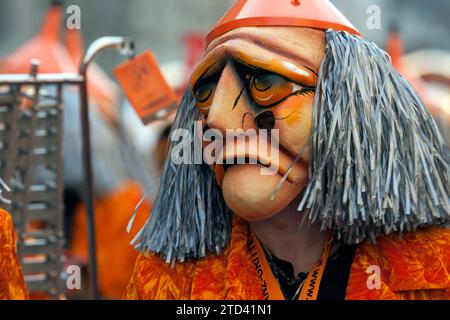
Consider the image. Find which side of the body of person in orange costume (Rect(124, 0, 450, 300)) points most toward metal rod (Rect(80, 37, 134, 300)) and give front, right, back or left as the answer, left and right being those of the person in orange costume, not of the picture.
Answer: right

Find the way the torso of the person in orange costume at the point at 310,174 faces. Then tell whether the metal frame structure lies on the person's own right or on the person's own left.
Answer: on the person's own right

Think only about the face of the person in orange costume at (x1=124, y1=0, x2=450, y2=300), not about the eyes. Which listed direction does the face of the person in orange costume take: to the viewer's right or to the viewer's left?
to the viewer's left

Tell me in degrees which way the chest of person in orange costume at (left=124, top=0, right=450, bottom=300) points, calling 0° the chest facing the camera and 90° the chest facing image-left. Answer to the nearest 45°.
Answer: approximately 45°
